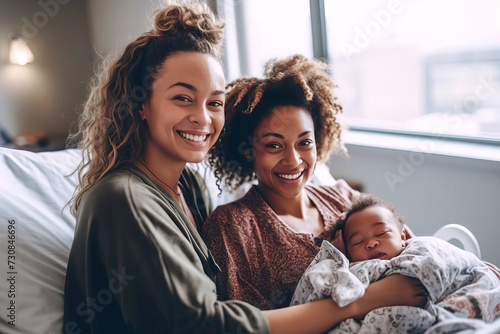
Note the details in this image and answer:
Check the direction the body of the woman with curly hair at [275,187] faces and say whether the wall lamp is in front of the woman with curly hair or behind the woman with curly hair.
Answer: behind

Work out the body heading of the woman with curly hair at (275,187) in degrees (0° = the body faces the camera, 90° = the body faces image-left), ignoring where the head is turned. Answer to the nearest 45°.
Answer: approximately 315°

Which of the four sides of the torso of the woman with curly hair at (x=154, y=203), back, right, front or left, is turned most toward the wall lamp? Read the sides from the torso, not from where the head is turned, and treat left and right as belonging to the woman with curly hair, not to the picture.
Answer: back

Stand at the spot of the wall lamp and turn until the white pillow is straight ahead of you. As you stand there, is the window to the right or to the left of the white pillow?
left

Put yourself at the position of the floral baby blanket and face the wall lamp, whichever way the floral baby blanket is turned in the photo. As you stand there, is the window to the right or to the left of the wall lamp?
right
